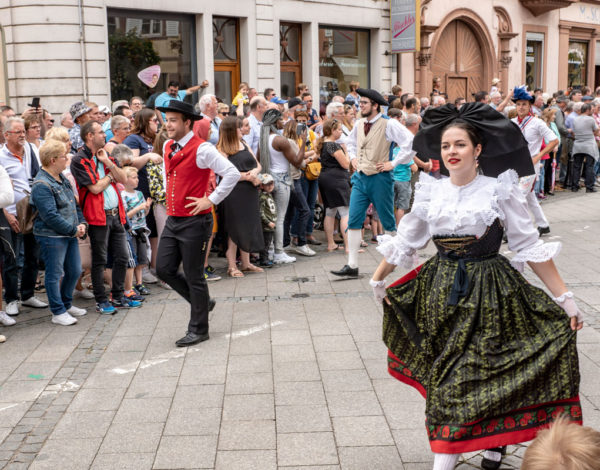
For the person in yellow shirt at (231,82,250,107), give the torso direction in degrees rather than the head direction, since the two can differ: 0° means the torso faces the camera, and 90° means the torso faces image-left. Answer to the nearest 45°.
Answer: approximately 315°

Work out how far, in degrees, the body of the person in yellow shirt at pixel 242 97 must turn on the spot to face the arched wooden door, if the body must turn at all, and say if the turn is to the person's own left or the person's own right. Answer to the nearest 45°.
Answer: approximately 90° to the person's own left

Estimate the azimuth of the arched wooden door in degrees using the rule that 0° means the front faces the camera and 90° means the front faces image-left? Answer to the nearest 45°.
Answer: approximately 0°

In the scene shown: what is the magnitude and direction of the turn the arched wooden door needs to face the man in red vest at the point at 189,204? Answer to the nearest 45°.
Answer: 0° — it already faces them

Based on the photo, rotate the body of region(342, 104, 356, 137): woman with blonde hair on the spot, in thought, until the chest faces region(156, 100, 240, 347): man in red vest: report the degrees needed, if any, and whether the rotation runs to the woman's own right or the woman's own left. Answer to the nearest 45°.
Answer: approximately 45° to the woman's own right

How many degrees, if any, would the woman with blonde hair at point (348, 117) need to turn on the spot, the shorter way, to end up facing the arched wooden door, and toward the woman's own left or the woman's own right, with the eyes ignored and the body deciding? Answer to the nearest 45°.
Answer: approximately 135° to the woman's own left

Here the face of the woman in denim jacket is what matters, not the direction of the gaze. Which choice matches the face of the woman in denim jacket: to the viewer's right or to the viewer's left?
to the viewer's right

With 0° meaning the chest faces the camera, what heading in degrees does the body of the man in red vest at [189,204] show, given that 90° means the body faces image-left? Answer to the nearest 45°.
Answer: approximately 45°

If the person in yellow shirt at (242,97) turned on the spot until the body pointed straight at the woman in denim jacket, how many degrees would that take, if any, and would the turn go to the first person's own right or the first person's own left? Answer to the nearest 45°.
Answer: approximately 45° to the first person's own right
